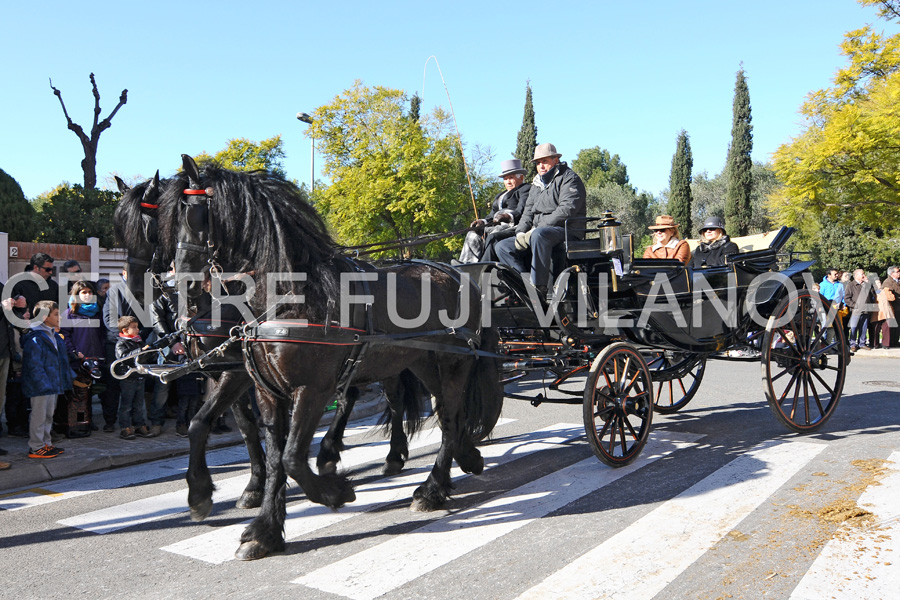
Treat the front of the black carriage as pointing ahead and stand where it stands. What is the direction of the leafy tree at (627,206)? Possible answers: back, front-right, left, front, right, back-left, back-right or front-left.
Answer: back-right

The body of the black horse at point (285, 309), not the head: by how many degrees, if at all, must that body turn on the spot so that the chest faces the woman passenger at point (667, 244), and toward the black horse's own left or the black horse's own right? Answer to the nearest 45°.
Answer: approximately 180°

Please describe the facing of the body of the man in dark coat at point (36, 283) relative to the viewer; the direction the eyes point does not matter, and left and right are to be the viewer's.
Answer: facing the viewer and to the right of the viewer

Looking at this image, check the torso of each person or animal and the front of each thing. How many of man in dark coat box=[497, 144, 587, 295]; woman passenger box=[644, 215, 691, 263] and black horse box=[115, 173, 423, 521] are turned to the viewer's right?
0

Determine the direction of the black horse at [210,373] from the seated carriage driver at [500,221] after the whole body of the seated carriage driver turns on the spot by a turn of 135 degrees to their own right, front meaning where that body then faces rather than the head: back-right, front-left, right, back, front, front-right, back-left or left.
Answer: back-left

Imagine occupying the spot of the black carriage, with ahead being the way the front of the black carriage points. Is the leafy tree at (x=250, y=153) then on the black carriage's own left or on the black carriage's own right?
on the black carriage's own right

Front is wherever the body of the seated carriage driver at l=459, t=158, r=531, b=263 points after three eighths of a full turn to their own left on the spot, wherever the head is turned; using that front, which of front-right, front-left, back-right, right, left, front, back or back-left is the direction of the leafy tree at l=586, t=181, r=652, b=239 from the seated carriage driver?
left

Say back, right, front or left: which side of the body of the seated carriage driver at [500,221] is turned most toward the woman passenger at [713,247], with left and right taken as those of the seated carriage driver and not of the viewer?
back

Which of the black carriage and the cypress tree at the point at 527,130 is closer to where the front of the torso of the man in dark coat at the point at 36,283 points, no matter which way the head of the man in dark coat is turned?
the black carriage

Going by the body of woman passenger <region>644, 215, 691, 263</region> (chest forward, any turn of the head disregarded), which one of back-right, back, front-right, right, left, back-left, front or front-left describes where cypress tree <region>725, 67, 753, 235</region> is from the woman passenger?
back-right

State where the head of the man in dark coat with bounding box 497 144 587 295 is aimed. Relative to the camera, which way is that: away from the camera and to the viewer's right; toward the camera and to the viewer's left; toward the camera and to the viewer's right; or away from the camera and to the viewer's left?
toward the camera and to the viewer's left

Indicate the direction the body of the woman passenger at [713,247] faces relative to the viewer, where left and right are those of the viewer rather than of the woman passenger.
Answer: facing the viewer and to the left of the viewer

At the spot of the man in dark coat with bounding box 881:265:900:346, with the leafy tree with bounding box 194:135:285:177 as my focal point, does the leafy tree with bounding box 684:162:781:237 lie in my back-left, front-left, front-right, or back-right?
front-right

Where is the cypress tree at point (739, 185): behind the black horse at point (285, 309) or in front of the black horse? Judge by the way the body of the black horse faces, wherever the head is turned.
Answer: behind

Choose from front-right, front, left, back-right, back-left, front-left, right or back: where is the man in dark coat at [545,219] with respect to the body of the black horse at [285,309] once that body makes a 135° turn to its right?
front-right

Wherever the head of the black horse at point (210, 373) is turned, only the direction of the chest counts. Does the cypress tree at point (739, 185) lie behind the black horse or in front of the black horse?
behind
